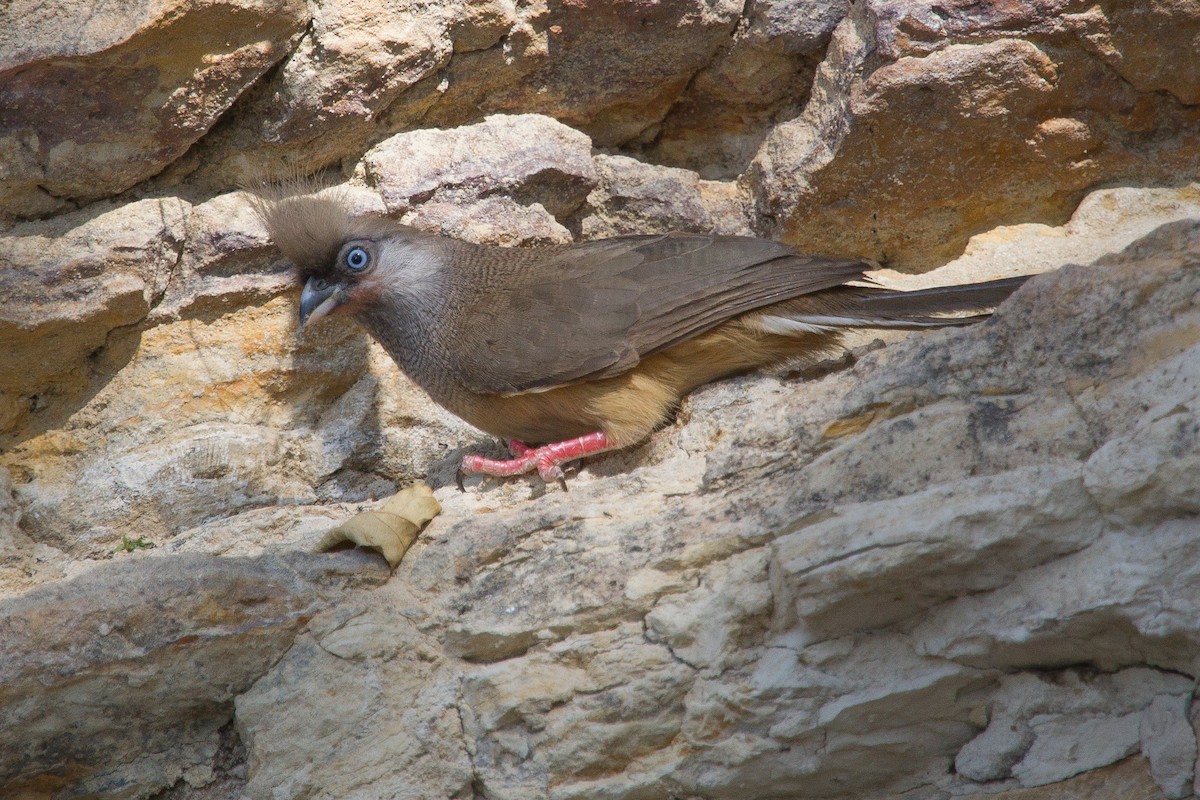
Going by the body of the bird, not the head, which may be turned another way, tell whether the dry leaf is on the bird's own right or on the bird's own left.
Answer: on the bird's own left

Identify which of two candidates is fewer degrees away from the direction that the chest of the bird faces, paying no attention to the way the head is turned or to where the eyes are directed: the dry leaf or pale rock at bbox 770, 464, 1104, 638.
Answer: the dry leaf

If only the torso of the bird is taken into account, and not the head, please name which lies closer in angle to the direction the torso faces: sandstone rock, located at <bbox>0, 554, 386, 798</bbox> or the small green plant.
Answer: the small green plant

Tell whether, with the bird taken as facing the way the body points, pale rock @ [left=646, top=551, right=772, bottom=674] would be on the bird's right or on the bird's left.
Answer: on the bird's left

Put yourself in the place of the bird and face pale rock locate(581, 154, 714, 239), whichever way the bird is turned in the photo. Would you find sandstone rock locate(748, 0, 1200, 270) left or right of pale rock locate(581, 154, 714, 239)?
right

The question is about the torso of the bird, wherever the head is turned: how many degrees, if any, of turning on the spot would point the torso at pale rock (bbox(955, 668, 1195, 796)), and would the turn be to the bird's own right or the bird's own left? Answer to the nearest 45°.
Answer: approximately 135° to the bird's own left

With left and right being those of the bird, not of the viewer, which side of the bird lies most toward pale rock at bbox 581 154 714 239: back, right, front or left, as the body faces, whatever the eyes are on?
right

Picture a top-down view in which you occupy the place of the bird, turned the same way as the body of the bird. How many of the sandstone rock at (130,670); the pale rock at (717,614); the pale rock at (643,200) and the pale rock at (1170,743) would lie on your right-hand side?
1

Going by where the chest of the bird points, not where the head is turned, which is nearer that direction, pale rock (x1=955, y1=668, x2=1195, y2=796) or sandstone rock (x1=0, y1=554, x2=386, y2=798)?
the sandstone rock

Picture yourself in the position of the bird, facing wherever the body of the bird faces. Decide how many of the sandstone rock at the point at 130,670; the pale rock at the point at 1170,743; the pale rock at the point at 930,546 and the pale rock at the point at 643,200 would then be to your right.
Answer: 1

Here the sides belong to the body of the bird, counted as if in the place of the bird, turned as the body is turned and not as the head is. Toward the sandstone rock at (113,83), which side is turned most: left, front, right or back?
front

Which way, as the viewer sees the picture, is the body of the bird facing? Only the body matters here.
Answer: to the viewer's left

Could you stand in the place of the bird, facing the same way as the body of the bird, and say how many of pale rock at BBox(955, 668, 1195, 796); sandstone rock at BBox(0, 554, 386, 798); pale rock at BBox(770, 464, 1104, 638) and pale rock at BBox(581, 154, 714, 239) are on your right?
1
